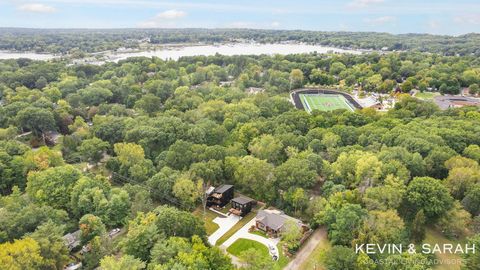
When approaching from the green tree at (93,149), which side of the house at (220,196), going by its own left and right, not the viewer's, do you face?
right

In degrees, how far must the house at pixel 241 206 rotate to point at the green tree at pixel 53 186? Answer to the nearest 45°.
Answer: approximately 45° to its right

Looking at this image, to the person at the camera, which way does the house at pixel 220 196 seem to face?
facing the viewer and to the left of the viewer

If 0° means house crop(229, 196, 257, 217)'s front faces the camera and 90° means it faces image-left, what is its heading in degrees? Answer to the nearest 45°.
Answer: approximately 45°

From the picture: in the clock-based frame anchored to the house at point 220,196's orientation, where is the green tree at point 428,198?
The green tree is roughly at 8 o'clock from the house.

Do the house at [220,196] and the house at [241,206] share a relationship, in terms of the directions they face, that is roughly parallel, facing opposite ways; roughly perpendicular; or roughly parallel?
roughly parallel

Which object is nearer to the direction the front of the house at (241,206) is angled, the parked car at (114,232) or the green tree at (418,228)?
the parked car

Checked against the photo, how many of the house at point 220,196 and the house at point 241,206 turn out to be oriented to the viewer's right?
0

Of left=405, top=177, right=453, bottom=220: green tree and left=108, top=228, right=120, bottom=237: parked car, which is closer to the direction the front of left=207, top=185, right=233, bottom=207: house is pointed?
the parked car

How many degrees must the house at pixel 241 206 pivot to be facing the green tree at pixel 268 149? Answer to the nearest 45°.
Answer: approximately 135° to its right
